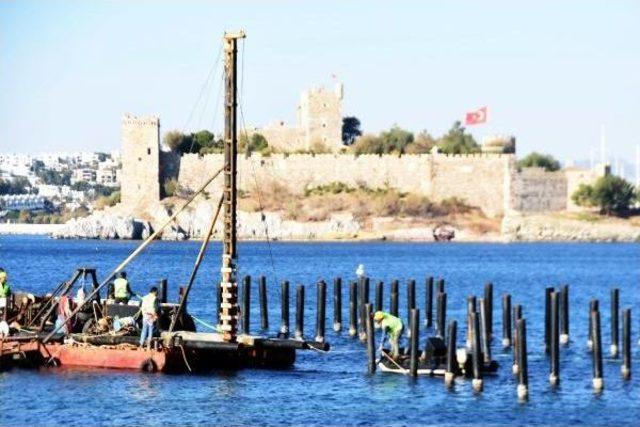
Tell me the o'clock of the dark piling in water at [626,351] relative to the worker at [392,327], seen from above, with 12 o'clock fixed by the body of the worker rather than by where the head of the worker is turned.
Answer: The dark piling in water is roughly at 6 o'clock from the worker.

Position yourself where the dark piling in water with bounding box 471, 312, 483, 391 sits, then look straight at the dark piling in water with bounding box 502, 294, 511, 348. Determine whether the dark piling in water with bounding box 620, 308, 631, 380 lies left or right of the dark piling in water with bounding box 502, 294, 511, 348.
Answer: right

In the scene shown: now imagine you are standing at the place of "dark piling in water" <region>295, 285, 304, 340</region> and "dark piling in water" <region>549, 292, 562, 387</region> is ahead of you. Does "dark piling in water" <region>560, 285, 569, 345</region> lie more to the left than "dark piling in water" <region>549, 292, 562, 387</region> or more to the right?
left

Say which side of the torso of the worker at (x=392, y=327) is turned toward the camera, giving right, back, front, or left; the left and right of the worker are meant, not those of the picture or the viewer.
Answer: left

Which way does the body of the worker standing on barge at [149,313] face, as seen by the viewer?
to the viewer's right

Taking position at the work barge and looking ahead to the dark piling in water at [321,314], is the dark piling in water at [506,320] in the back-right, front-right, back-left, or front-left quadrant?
front-right
